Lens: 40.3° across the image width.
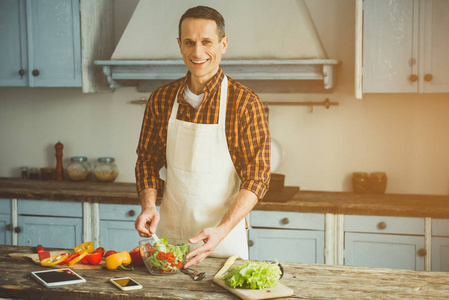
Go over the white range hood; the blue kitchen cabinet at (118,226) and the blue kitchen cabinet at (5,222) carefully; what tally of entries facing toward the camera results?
3

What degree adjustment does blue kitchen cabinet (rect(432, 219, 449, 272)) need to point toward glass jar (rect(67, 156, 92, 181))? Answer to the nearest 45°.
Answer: approximately 90° to its right

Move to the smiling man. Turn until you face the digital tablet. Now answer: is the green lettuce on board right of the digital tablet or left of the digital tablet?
left

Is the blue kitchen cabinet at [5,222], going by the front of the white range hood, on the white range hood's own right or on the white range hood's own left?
on the white range hood's own right

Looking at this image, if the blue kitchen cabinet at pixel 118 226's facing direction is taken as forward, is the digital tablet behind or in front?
in front

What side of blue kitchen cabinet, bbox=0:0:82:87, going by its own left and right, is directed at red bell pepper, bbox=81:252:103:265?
front

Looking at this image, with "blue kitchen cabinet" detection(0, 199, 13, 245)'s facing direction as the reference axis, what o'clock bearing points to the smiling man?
The smiling man is roughly at 11 o'clock from the blue kitchen cabinet.

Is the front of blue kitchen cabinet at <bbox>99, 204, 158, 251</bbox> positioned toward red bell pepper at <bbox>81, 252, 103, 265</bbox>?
yes

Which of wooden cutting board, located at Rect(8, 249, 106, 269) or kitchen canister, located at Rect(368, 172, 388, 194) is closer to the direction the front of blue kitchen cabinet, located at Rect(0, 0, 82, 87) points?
the wooden cutting board

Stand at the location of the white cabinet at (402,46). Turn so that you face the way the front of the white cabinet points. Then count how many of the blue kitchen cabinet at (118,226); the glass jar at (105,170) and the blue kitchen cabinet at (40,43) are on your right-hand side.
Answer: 3

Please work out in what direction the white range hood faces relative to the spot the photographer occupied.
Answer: facing the viewer

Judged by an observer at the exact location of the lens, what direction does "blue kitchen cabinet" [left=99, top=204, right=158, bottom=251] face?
facing the viewer

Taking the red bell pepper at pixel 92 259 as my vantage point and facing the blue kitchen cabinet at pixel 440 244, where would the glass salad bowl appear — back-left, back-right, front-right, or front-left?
front-right

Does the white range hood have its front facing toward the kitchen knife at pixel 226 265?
yes

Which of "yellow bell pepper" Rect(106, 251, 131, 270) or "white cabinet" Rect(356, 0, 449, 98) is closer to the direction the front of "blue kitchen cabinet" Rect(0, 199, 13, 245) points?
the yellow bell pepper

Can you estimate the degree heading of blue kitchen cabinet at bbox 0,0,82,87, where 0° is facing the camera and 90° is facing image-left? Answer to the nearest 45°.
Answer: approximately 0°
